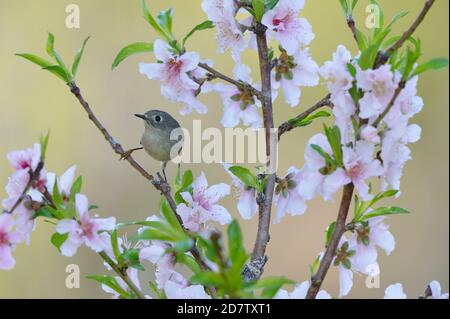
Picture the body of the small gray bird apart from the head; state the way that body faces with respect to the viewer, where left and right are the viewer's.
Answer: facing the viewer and to the left of the viewer
